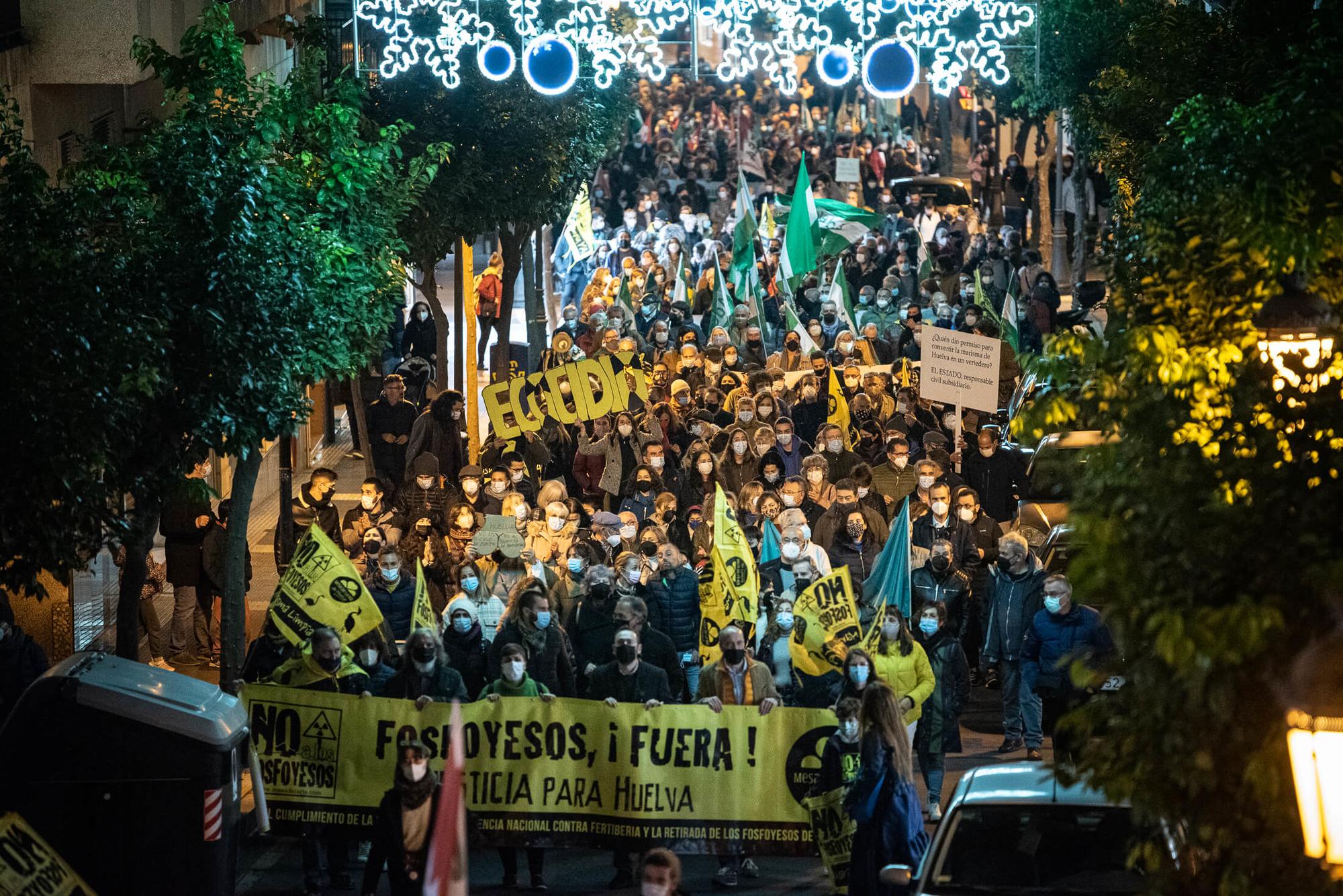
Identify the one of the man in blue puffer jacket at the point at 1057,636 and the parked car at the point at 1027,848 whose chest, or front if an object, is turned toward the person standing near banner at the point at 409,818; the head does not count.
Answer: the man in blue puffer jacket

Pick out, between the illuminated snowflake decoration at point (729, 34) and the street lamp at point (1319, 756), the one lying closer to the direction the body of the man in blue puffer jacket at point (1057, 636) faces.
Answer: the street lamp
